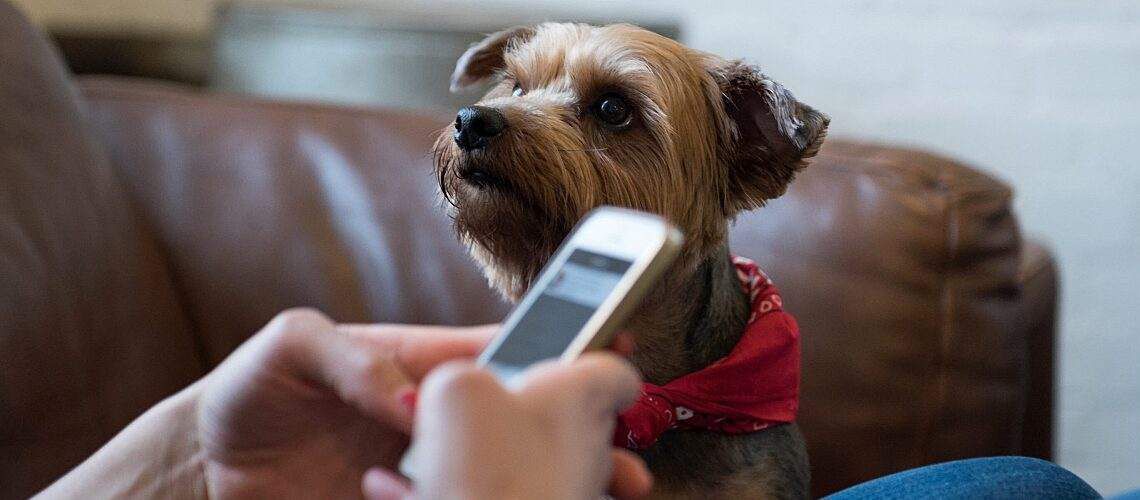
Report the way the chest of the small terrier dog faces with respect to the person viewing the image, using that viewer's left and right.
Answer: facing the viewer and to the left of the viewer
